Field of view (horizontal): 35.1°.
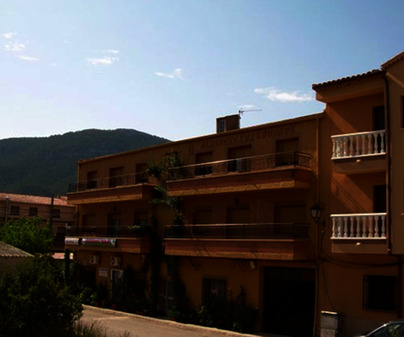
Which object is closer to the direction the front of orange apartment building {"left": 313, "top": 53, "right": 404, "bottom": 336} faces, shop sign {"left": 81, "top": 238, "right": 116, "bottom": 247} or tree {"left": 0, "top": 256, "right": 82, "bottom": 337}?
the tree

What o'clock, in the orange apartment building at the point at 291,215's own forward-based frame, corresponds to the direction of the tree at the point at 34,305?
The tree is roughly at 12 o'clock from the orange apartment building.

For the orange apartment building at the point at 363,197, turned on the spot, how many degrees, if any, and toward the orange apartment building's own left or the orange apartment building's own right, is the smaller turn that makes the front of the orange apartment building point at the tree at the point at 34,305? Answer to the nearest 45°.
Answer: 0° — it already faces it

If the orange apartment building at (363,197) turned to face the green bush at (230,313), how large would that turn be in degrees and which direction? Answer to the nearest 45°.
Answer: approximately 90° to its right

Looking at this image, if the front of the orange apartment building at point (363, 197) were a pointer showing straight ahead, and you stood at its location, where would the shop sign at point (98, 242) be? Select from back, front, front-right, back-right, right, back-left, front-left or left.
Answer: right

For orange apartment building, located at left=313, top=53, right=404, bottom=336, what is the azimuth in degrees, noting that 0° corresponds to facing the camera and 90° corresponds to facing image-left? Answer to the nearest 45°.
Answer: approximately 45°

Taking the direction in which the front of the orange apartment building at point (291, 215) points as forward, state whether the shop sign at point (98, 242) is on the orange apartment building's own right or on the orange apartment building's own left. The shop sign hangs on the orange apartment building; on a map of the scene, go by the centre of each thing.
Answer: on the orange apartment building's own right

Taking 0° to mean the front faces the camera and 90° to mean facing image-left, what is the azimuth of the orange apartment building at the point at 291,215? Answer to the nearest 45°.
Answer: approximately 45°
